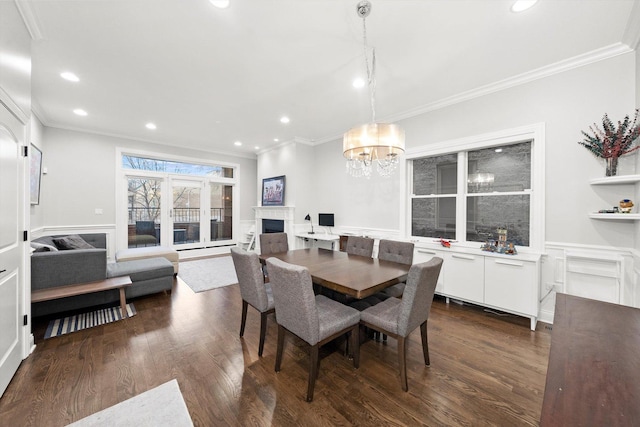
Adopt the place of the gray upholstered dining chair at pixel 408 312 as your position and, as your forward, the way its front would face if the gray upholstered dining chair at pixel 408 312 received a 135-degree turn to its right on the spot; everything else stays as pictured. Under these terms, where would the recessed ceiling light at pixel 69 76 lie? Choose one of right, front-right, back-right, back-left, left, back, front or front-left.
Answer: back

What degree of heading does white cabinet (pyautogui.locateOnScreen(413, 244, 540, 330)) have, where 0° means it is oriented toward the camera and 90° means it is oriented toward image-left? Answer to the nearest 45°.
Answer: approximately 45°

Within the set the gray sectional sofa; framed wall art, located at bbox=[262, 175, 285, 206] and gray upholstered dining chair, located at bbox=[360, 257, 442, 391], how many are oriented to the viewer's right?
1

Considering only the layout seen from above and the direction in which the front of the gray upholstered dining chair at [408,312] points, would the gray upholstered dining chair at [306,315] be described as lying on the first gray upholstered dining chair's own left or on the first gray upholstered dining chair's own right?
on the first gray upholstered dining chair's own left

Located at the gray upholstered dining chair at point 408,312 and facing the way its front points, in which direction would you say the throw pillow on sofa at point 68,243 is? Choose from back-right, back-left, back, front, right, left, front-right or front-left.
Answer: front-left

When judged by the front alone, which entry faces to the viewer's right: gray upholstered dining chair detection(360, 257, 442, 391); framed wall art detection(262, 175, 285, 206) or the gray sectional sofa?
the gray sectional sofa

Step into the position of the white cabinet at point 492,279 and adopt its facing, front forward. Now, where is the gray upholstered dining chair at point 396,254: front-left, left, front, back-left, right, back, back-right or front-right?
front

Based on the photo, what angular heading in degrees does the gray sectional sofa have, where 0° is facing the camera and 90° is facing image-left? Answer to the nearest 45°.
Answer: approximately 270°

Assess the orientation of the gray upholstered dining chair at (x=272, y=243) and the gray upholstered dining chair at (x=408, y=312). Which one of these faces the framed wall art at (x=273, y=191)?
the gray upholstered dining chair at (x=408, y=312)

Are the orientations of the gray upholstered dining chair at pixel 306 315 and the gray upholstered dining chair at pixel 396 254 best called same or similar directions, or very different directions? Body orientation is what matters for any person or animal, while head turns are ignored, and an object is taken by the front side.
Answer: very different directions

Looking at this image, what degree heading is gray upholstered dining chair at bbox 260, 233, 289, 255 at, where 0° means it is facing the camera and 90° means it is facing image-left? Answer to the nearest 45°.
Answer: approximately 315°
